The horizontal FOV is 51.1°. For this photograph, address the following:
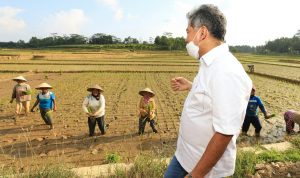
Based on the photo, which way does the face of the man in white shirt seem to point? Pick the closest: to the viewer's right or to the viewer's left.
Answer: to the viewer's left

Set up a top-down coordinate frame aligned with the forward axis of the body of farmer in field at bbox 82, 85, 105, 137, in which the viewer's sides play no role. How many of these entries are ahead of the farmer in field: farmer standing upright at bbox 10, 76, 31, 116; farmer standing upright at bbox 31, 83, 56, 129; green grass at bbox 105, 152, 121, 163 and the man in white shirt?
2

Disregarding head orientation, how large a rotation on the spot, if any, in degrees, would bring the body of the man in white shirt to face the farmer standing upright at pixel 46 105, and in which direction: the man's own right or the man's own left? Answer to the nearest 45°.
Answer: approximately 45° to the man's own right

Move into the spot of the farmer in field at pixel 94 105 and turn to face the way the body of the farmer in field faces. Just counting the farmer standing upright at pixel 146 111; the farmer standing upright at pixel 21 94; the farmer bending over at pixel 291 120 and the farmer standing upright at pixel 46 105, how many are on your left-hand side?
2

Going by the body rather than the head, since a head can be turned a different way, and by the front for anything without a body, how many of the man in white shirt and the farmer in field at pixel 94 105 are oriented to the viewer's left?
1

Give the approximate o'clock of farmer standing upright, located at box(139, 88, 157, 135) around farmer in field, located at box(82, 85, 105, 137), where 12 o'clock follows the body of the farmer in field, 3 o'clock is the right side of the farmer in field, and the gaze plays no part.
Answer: The farmer standing upright is roughly at 9 o'clock from the farmer in field.

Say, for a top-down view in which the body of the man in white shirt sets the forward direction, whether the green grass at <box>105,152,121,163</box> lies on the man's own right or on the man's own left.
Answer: on the man's own right

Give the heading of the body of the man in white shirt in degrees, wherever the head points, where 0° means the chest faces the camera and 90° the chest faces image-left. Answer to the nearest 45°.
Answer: approximately 90°

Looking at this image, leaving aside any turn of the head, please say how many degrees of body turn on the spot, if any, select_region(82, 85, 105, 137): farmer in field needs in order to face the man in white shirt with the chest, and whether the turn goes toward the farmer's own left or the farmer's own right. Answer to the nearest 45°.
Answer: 0° — they already face them
